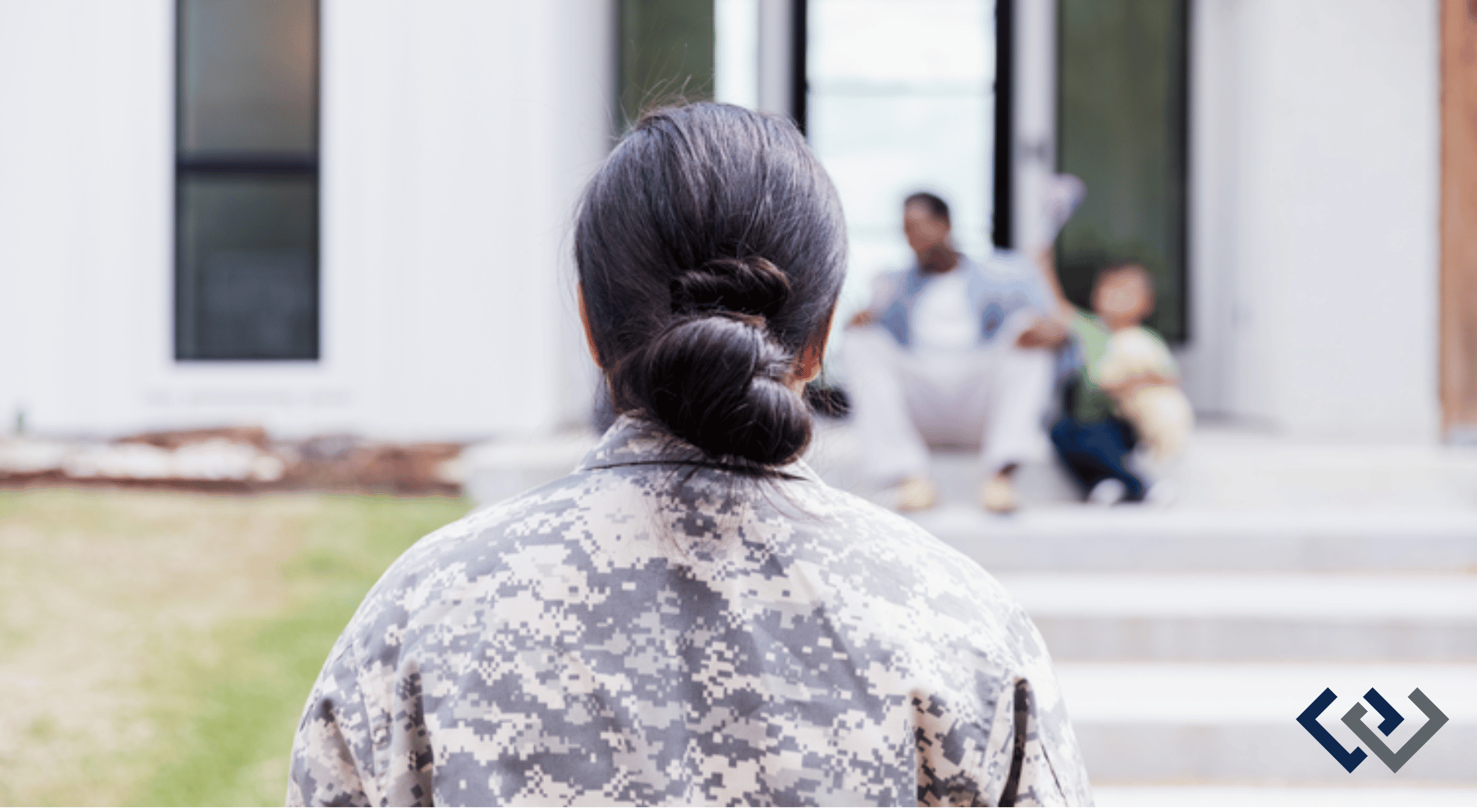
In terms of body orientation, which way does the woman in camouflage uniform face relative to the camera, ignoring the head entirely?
away from the camera

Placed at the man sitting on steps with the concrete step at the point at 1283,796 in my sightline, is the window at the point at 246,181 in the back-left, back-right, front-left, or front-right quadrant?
back-right

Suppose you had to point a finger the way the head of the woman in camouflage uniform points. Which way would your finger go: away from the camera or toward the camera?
away from the camera

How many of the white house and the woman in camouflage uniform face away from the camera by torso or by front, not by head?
1

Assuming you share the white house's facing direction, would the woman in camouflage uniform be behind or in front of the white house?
in front

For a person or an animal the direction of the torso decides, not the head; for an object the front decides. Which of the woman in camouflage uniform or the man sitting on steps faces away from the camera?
the woman in camouflage uniform

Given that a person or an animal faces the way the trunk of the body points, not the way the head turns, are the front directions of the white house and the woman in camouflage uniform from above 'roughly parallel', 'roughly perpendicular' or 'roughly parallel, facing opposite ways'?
roughly parallel, facing opposite ways

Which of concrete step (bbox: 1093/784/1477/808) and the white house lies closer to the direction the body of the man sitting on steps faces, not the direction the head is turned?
the concrete step

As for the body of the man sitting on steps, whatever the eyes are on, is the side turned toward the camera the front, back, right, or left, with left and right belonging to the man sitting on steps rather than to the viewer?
front

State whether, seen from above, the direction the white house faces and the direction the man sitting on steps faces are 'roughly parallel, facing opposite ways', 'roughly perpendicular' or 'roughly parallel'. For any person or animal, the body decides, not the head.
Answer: roughly parallel
